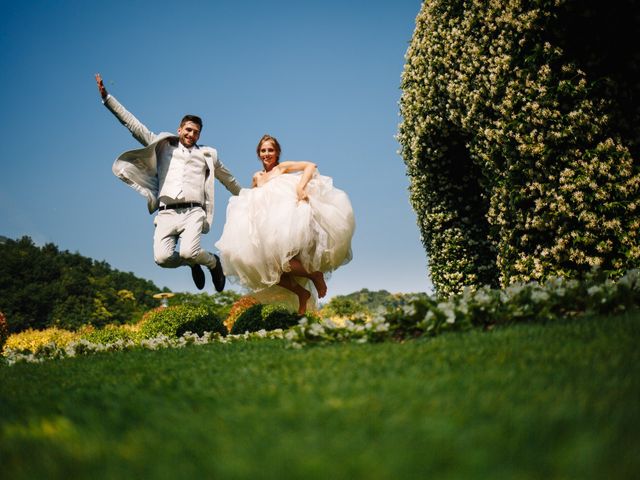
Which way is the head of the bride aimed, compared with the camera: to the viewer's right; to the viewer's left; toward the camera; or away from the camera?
toward the camera

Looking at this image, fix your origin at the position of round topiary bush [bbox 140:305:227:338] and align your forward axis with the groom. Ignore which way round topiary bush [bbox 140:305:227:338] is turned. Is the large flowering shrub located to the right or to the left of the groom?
left

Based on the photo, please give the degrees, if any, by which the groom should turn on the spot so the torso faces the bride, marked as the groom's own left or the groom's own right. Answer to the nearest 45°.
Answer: approximately 45° to the groom's own left

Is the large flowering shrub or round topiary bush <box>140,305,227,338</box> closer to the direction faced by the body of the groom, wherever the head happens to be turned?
the large flowering shrub

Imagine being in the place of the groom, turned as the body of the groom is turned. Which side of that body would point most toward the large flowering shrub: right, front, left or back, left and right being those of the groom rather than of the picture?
left

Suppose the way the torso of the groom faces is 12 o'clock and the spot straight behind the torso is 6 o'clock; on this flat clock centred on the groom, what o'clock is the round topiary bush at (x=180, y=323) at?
The round topiary bush is roughly at 6 o'clock from the groom.

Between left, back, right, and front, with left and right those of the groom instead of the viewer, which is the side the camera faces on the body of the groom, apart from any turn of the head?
front

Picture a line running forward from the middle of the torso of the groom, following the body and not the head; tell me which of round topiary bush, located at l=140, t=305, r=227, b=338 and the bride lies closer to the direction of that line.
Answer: the bride

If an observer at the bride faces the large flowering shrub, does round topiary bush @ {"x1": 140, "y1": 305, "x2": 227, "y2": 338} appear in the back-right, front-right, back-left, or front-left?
back-left
